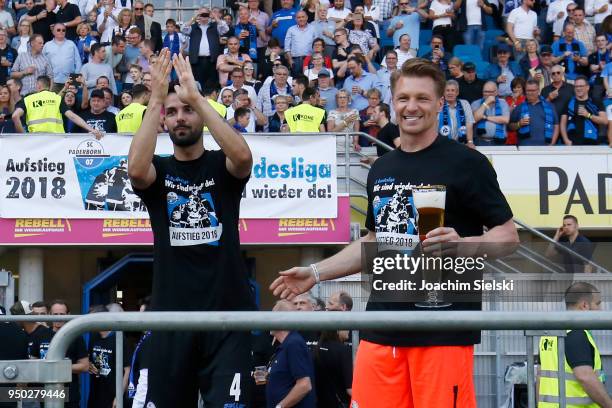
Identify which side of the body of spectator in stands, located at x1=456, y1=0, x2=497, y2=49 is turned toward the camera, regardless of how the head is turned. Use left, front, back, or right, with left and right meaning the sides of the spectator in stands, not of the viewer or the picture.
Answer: front

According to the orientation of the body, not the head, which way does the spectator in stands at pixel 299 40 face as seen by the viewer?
toward the camera

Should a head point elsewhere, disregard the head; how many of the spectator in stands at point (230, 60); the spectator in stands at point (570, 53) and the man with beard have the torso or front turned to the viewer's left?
0

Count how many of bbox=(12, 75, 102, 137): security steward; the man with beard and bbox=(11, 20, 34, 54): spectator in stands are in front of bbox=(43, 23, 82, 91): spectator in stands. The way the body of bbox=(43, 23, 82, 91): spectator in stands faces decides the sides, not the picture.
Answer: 2

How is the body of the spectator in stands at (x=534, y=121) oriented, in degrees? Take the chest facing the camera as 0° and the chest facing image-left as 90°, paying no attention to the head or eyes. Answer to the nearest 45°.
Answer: approximately 0°

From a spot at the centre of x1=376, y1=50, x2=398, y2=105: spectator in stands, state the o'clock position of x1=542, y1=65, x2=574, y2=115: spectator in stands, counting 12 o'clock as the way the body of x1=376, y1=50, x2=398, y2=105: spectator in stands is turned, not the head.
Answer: x1=542, y1=65, x2=574, y2=115: spectator in stands is roughly at 9 o'clock from x1=376, y1=50, x2=398, y2=105: spectator in stands.

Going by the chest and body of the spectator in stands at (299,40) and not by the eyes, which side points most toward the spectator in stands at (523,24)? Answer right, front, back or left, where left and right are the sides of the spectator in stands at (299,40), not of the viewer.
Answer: left

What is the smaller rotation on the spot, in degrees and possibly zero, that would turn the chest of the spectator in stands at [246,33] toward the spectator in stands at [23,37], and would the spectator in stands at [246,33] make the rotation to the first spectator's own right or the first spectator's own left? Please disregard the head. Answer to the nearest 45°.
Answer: approximately 90° to the first spectator's own right

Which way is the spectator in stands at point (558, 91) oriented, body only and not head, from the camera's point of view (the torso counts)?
toward the camera

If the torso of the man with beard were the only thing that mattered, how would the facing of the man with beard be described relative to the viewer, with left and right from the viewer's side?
facing the viewer

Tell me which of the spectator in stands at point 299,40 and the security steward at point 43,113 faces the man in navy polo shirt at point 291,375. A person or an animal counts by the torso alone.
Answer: the spectator in stands at point 299,40

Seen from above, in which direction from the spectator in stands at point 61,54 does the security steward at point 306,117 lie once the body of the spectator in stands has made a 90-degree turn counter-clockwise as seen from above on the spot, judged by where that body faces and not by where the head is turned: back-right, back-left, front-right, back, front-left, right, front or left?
front-right

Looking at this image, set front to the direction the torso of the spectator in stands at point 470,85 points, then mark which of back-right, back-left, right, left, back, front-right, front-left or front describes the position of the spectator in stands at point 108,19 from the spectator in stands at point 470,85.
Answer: right

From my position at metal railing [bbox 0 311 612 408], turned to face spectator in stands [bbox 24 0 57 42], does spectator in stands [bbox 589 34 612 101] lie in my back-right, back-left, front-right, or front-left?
front-right
